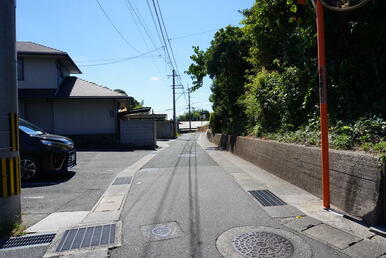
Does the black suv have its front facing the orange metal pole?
yes

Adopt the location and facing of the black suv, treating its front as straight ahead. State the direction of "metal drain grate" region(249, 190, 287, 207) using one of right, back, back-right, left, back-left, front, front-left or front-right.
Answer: front

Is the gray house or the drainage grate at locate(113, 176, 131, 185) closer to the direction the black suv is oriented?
the drainage grate

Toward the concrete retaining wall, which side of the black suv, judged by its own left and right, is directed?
front

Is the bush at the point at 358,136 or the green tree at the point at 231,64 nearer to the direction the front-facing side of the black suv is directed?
the bush

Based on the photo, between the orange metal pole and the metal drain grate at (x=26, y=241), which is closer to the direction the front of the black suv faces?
the orange metal pole

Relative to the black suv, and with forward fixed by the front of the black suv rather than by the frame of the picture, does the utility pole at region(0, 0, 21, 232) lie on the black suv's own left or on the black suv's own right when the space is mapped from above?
on the black suv's own right

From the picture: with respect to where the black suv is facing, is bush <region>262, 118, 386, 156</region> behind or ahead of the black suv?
ahead

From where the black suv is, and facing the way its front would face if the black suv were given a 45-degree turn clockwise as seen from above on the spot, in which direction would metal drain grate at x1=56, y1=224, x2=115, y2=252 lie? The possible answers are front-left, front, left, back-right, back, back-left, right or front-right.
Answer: front

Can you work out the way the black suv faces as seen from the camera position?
facing the viewer and to the right of the viewer

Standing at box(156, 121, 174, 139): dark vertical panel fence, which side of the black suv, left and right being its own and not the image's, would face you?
left
